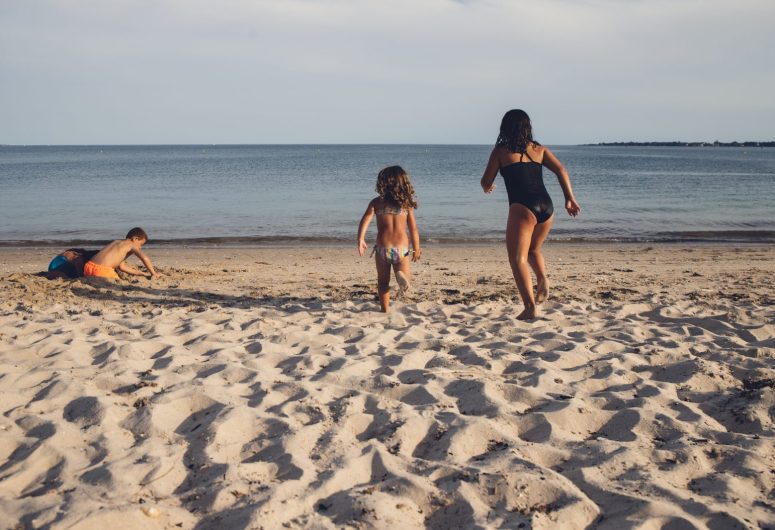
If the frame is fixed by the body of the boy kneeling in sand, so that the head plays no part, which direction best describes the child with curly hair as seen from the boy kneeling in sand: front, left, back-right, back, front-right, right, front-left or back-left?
front-right

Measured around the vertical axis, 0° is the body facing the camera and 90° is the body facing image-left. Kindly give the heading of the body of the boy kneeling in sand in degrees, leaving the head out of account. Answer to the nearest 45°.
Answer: approximately 270°

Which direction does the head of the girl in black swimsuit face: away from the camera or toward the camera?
away from the camera

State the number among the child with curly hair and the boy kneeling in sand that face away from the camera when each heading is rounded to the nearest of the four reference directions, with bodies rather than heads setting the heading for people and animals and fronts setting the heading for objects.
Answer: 1

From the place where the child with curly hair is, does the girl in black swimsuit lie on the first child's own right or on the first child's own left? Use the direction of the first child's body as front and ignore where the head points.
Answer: on the first child's own right

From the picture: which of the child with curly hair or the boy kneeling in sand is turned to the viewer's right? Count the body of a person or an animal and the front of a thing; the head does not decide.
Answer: the boy kneeling in sand

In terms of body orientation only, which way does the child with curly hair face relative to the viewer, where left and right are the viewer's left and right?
facing away from the viewer

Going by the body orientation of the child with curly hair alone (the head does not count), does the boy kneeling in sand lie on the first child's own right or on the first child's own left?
on the first child's own left

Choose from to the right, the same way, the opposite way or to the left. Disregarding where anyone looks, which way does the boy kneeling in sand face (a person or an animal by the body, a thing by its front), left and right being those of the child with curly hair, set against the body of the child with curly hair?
to the right

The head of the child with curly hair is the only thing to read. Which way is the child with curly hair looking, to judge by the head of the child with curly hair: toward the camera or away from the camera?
away from the camera

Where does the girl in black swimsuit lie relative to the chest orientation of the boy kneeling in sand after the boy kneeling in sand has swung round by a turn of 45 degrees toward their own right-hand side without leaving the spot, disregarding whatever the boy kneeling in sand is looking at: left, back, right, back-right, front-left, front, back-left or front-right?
front
